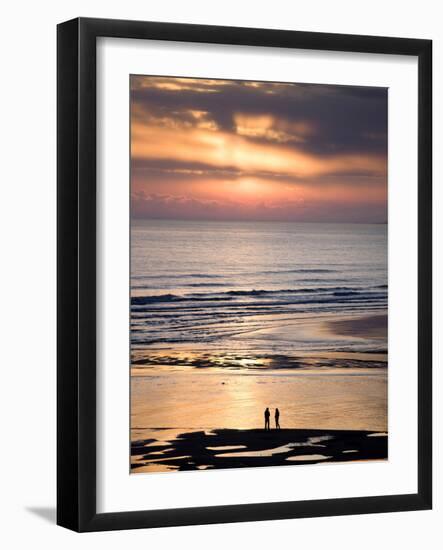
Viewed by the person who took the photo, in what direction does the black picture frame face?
facing the viewer and to the right of the viewer
